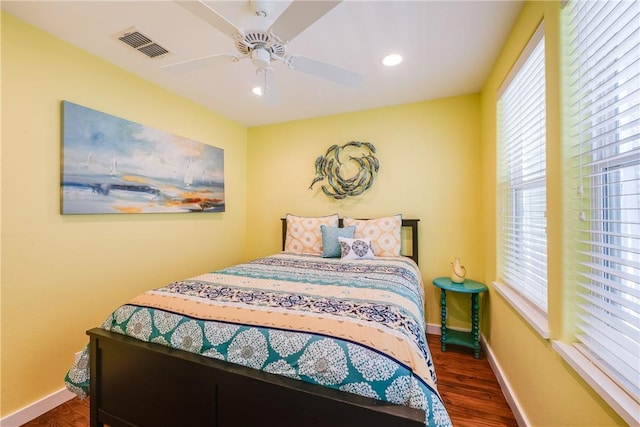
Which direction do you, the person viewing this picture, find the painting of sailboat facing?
facing the viewer and to the right of the viewer

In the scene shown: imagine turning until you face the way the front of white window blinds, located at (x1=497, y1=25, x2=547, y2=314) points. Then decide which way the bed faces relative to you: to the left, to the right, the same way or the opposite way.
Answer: to the left

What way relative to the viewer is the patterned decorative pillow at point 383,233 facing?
toward the camera

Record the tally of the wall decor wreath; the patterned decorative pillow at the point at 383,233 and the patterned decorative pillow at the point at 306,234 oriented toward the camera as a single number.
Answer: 3

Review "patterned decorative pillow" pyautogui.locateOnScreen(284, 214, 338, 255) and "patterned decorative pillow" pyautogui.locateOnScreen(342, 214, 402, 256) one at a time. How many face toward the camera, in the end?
2

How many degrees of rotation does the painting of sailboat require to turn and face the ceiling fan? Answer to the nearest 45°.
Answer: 0° — it already faces it

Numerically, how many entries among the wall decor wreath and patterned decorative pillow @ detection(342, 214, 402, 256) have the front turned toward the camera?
2

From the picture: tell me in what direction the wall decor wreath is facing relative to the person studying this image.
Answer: facing the viewer

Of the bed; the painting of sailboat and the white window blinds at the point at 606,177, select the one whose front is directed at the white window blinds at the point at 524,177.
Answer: the painting of sailboat

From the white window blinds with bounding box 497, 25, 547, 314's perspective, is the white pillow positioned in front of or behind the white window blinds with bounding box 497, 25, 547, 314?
in front

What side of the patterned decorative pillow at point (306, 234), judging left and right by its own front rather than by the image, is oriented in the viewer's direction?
front

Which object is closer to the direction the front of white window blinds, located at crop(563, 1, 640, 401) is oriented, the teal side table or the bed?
the bed

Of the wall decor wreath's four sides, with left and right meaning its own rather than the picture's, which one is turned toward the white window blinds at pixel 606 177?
front

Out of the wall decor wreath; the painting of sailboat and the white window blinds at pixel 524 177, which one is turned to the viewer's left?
the white window blinds

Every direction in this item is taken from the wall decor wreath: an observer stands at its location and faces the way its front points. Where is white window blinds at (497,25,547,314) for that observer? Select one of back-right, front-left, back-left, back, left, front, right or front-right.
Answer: front-left

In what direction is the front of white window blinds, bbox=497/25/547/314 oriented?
to the viewer's left
